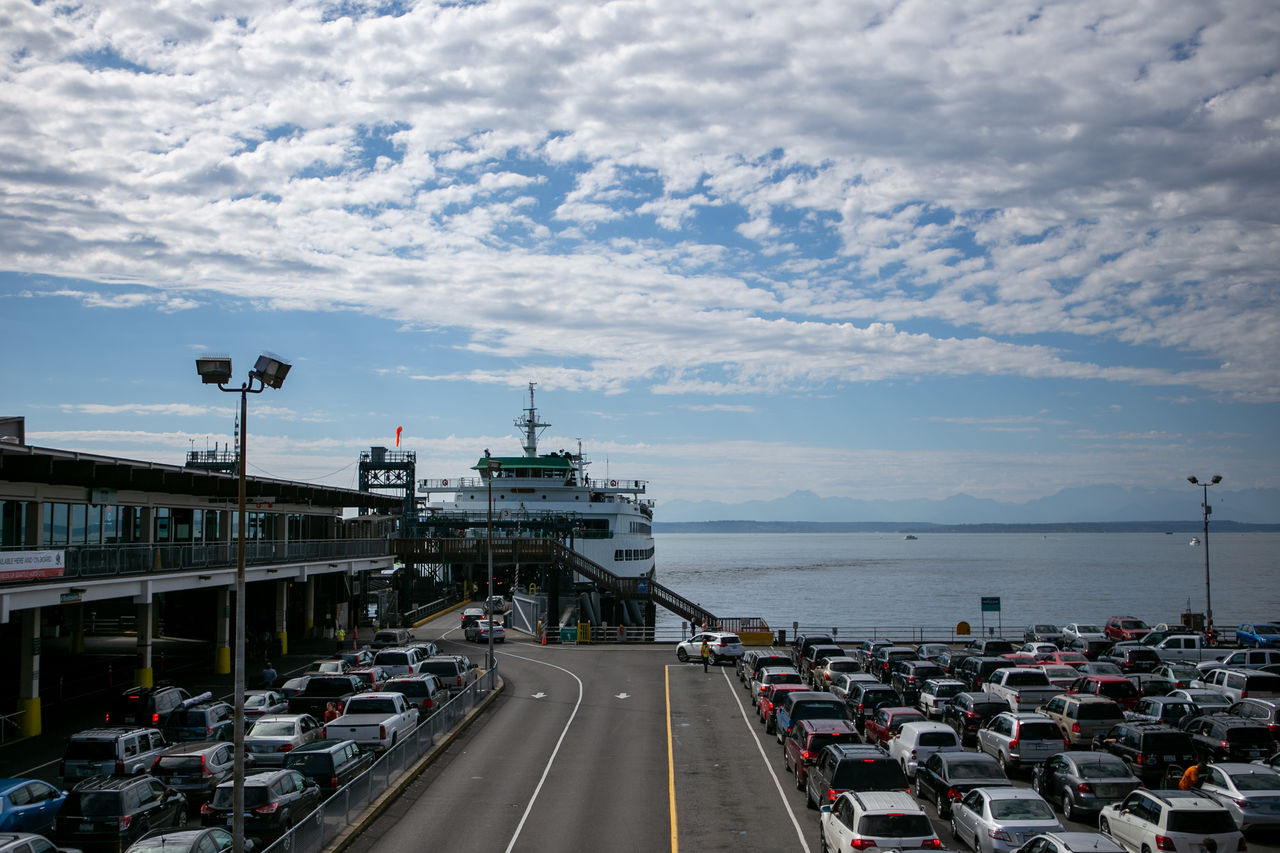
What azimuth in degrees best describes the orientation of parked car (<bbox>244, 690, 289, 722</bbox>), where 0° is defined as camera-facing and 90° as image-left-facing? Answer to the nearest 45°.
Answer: approximately 225°

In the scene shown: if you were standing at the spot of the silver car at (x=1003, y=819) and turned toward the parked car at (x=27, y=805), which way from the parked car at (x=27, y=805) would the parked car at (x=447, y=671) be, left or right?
right

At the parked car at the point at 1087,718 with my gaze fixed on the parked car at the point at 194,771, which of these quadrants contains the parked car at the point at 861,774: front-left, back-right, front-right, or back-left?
front-left

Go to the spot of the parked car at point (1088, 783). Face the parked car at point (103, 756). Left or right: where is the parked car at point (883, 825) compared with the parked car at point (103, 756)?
left

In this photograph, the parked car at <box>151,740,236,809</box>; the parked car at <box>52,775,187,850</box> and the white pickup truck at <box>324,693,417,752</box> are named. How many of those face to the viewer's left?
0

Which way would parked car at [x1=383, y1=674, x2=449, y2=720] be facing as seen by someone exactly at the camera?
facing away from the viewer and to the right of the viewer

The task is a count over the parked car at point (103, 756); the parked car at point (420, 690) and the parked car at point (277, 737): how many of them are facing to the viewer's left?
0

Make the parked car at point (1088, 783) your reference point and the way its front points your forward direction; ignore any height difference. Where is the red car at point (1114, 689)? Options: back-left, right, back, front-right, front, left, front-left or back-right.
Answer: front-right

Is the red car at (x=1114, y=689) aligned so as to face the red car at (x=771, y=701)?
no

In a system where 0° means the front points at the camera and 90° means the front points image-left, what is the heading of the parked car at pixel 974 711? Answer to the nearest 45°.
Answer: approximately 135°

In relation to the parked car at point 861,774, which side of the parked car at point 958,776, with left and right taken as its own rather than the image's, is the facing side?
left

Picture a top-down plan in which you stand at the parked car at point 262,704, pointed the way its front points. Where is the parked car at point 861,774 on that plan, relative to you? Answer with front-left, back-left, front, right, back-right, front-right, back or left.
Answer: right

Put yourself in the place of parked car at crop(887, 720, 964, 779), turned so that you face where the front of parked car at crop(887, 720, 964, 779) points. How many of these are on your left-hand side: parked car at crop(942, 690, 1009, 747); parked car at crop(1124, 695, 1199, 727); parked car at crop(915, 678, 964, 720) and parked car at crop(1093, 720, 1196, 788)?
0

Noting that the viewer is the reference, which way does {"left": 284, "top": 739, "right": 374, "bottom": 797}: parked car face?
facing away from the viewer and to the right of the viewer

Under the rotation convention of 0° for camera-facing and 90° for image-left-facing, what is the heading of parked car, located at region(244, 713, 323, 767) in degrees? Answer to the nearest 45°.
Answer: approximately 225°

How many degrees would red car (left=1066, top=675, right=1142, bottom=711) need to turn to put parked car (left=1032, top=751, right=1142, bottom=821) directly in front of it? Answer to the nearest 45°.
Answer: approximately 135° to its left

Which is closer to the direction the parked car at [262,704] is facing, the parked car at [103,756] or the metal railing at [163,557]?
the metal railing

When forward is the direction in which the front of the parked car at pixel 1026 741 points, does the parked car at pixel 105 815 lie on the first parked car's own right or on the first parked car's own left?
on the first parked car's own left

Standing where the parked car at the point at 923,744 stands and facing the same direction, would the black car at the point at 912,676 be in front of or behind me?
in front

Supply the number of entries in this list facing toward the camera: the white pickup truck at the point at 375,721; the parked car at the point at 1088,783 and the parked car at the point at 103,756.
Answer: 0

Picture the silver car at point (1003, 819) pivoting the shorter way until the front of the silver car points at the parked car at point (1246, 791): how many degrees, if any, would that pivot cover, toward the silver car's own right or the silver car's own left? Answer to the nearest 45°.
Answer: approximately 90° to the silver car's own right

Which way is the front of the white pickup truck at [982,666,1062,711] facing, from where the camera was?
facing away from the viewer and to the left of the viewer

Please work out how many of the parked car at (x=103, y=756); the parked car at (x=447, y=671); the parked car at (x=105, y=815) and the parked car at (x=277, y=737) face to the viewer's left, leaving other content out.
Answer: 0

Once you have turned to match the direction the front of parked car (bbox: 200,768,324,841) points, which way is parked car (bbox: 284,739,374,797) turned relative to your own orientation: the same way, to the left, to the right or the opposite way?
the same way
